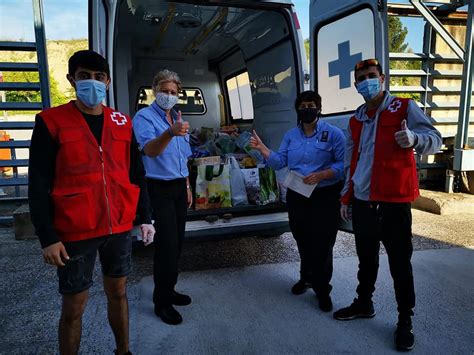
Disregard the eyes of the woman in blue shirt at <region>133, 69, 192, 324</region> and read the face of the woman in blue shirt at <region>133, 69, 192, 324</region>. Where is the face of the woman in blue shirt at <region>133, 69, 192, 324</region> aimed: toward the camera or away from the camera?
toward the camera

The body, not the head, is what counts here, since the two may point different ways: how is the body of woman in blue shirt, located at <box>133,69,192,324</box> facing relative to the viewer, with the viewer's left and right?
facing the viewer and to the right of the viewer

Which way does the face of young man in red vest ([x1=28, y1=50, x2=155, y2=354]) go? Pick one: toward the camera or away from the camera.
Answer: toward the camera

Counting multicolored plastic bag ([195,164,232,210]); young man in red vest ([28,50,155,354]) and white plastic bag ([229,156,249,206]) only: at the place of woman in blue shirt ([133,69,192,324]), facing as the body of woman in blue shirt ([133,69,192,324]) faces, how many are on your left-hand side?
2

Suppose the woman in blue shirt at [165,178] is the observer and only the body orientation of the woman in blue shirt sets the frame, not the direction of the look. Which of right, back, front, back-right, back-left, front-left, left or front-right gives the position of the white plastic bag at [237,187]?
left

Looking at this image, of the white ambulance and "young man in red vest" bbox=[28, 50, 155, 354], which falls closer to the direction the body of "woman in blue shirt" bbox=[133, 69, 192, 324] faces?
the young man in red vest

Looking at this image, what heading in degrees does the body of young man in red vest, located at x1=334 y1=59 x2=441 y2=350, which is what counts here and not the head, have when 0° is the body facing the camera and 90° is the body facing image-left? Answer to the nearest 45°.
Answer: approximately 45°

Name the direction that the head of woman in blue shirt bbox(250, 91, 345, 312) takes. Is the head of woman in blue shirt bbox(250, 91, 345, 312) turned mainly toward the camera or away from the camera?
toward the camera

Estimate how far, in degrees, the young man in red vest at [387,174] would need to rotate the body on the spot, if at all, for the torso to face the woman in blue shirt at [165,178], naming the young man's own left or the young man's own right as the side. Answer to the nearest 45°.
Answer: approximately 45° to the young man's own right

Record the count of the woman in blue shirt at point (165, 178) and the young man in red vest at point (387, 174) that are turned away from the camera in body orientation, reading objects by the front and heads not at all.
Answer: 0

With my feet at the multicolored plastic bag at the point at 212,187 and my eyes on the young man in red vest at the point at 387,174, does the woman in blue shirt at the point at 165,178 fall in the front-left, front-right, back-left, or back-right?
front-right

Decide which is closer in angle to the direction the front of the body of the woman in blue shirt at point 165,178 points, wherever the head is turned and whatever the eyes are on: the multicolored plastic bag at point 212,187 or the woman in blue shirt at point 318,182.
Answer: the woman in blue shirt

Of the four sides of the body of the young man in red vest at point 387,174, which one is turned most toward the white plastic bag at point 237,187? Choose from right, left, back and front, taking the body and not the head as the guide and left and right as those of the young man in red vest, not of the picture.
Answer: right
